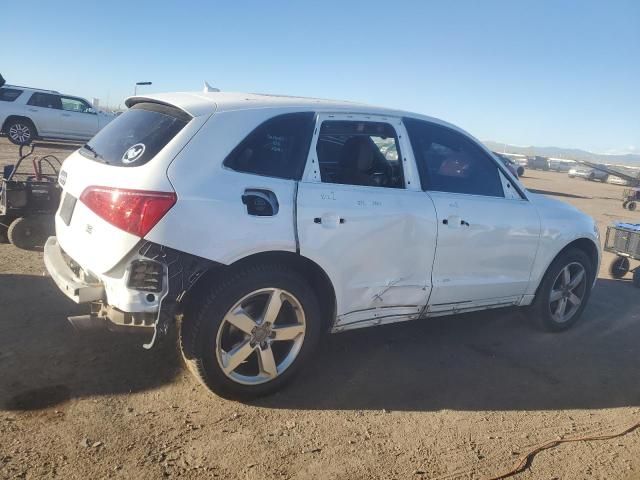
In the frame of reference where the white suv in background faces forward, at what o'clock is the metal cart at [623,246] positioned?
The metal cart is roughly at 2 o'clock from the white suv in background.

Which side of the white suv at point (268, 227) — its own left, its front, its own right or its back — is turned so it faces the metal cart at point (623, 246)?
front

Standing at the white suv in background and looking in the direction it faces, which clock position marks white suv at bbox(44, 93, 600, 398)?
The white suv is roughly at 3 o'clock from the white suv in background.

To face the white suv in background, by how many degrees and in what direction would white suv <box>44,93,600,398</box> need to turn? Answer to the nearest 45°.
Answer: approximately 90° to its left

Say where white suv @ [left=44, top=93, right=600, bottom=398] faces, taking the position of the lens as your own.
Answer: facing away from the viewer and to the right of the viewer

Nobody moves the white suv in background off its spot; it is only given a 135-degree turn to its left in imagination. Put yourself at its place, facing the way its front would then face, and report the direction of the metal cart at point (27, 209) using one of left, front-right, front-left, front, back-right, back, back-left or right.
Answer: back-left

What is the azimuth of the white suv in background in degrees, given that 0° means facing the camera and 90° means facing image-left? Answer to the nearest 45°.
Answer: approximately 270°

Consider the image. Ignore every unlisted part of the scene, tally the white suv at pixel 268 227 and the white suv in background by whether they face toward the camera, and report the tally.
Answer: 0

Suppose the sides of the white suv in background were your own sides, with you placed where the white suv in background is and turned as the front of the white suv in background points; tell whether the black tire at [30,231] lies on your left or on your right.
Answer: on your right
